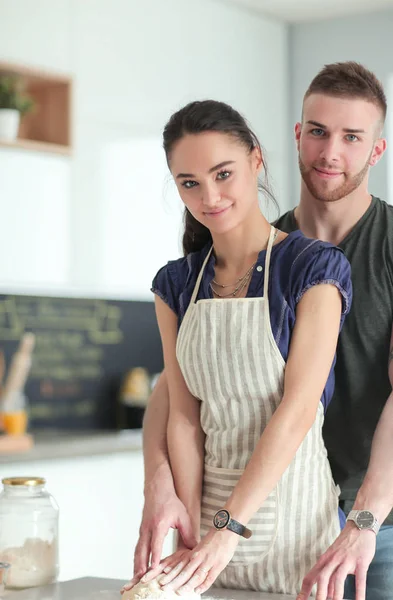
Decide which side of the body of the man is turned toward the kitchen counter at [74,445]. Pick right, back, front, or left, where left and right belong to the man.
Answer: right

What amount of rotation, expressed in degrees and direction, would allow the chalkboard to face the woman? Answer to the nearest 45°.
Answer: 0° — it already faces them

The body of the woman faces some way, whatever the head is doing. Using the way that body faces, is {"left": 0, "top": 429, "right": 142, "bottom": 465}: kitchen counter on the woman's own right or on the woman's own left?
on the woman's own right

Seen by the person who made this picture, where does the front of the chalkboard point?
facing the viewer

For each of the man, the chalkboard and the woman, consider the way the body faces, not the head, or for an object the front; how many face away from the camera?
0

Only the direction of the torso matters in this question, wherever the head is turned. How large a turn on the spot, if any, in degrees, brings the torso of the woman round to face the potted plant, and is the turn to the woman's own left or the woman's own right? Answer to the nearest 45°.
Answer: approximately 90° to the woman's own right

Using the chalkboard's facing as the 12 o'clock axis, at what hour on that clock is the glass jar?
The glass jar is roughly at 12 o'clock from the chalkboard.

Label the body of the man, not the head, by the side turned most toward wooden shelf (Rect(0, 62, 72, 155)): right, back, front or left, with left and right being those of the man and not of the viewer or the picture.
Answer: right

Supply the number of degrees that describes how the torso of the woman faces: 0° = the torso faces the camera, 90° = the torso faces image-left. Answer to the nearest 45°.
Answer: approximately 45°
